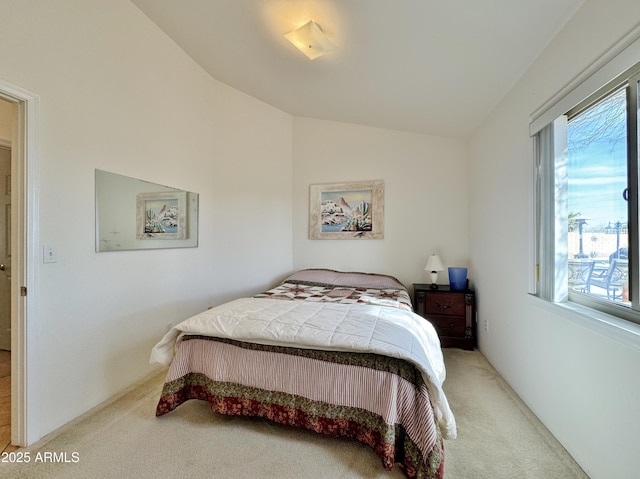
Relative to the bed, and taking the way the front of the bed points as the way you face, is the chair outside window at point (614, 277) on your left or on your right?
on your left

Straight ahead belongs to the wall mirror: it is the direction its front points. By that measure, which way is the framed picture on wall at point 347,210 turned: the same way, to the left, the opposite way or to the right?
to the right

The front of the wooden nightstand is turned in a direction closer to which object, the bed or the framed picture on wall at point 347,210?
the bed

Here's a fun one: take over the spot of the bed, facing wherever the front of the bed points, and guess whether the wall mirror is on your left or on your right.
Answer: on your right

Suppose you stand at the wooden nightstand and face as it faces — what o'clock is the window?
The window is roughly at 11 o'clock from the wooden nightstand.

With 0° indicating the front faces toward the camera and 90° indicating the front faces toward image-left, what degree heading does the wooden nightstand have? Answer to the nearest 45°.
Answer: approximately 0°

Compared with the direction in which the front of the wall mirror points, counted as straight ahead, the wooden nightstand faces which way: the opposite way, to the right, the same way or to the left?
to the right
